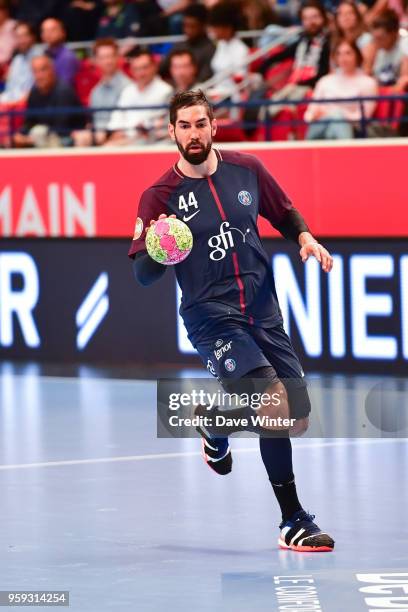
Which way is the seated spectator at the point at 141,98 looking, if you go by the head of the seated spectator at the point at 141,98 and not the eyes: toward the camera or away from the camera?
toward the camera

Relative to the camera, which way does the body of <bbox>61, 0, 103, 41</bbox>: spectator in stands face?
toward the camera

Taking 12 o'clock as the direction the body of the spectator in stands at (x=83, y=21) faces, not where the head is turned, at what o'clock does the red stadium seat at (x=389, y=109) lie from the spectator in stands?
The red stadium seat is roughly at 11 o'clock from the spectator in stands.

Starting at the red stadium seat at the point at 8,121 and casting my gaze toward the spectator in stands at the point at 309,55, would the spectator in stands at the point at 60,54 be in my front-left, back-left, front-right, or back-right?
front-left

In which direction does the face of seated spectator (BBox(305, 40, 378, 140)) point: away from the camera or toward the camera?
toward the camera

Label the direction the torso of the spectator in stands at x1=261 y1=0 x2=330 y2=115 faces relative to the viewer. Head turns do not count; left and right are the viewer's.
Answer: facing the viewer and to the left of the viewer

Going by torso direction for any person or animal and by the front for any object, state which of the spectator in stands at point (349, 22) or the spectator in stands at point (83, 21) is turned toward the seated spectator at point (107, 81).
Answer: the spectator in stands at point (83, 21)

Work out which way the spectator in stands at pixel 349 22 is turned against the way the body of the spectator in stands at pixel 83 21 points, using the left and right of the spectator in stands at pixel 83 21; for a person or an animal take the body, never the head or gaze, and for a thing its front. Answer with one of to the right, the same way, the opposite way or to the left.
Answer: the same way

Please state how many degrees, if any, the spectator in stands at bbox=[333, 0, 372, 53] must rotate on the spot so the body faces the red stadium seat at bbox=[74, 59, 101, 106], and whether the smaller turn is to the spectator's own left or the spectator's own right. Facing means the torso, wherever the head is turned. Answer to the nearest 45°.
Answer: approximately 135° to the spectator's own right

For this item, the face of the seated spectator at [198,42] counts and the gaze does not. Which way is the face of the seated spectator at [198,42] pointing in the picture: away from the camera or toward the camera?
toward the camera

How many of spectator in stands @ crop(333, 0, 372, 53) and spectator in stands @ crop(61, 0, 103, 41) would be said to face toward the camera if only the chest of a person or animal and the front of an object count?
2

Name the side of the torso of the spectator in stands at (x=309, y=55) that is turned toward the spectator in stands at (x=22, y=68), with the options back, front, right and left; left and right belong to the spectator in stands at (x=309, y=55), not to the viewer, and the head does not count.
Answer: right

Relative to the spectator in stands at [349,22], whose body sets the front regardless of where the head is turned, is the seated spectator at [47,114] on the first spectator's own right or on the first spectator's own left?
on the first spectator's own right

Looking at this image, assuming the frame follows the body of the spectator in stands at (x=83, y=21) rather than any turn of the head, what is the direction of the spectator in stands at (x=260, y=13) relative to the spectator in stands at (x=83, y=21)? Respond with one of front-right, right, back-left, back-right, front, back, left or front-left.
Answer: front-left

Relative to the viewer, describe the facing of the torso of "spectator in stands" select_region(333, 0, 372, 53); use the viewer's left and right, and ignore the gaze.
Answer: facing the viewer

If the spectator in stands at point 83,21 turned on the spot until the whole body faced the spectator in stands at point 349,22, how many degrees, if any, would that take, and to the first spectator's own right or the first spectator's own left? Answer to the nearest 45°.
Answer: approximately 45° to the first spectator's own left

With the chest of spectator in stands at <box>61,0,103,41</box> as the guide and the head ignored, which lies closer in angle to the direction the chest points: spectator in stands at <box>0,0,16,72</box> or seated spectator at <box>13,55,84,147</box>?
the seated spectator

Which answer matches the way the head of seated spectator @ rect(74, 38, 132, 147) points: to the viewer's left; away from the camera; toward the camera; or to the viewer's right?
toward the camera
